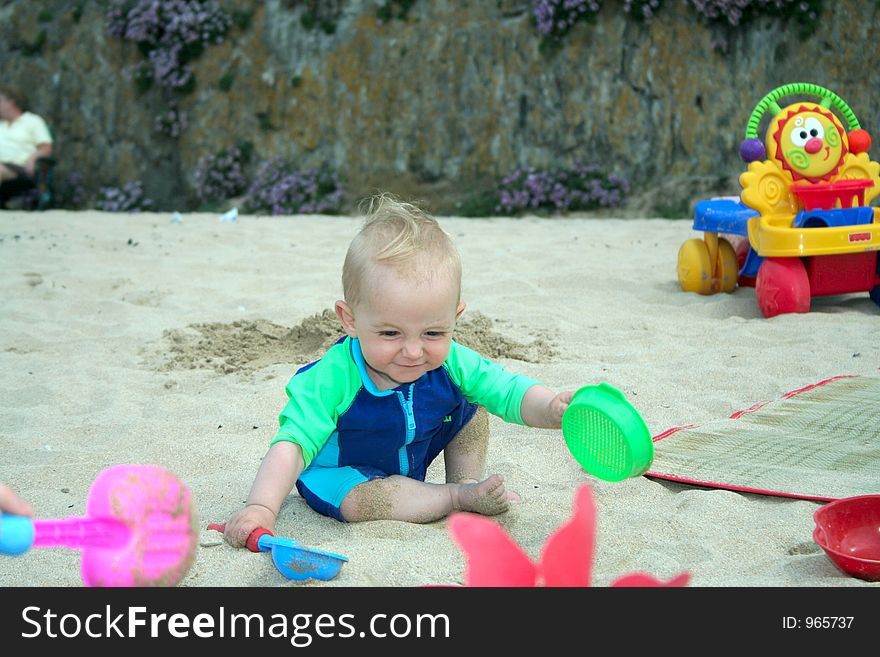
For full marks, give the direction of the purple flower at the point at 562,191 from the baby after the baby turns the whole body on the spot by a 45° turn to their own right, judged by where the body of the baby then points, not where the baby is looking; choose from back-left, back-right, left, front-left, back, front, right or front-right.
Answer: back

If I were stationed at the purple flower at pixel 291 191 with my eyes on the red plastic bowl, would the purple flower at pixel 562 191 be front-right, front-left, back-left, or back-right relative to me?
front-left

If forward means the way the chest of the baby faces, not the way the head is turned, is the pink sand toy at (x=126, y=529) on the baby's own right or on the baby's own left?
on the baby's own right

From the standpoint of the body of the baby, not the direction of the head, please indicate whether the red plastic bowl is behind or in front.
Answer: in front

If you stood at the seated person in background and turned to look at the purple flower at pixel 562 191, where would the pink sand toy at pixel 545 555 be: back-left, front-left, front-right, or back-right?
front-right

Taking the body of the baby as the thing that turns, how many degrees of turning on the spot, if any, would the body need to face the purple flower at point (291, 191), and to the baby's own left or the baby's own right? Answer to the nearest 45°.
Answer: approximately 135° to the baby's own left

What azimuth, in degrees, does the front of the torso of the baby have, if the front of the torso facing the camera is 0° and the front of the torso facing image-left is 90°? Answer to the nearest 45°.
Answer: approximately 315°

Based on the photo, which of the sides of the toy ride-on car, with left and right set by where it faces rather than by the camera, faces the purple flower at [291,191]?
back

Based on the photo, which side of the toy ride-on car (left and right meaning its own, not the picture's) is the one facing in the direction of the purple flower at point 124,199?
back

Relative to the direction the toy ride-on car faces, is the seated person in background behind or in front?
behind

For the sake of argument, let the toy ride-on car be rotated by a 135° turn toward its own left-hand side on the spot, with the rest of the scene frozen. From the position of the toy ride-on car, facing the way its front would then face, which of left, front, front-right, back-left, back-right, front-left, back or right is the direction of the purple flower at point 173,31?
front-left
